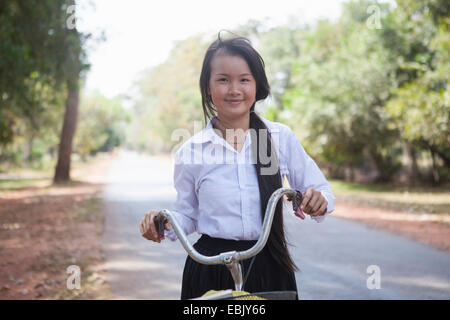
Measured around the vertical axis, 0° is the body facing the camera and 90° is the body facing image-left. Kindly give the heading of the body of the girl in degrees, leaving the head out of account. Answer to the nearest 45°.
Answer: approximately 0°
